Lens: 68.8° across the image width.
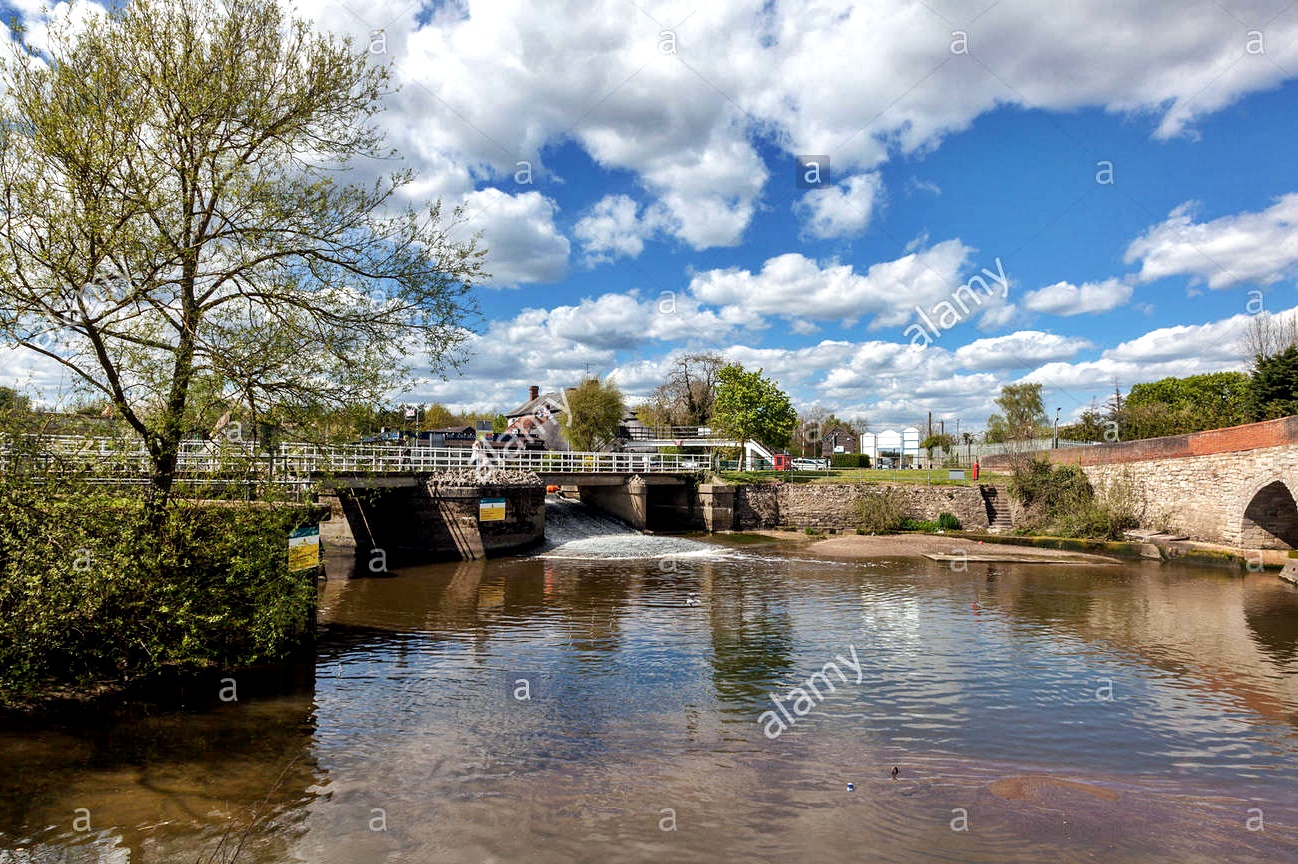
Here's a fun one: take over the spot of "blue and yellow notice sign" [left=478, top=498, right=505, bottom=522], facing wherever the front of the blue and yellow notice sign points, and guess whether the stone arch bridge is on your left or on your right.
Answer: on your left

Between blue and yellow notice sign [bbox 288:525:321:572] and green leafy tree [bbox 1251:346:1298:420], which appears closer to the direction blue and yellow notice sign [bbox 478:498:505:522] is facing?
the blue and yellow notice sign

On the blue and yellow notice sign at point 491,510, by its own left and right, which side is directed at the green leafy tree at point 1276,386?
left

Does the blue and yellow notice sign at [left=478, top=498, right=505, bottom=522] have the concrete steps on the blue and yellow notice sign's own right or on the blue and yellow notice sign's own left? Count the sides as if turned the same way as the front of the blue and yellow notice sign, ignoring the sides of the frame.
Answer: on the blue and yellow notice sign's own left

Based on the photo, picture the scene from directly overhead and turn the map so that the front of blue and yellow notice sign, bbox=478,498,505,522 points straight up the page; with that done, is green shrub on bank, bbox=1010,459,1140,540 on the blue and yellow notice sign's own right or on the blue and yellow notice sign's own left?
on the blue and yellow notice sign's own left

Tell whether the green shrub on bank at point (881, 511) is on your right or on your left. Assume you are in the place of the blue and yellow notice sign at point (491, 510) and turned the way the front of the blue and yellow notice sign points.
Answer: on your left

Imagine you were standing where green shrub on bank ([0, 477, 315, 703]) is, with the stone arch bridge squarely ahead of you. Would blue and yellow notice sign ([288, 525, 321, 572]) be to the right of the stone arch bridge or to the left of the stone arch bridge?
left

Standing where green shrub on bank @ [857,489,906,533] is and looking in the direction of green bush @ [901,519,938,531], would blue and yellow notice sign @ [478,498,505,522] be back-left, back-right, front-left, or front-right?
back-right

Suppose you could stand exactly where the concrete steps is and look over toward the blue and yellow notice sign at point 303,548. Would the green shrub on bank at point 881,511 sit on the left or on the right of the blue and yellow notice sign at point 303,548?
right

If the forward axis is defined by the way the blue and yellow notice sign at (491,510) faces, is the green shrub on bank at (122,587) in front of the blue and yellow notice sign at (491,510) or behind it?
in front

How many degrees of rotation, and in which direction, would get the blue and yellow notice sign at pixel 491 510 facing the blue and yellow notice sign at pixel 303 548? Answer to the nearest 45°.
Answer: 0° — it already faces it

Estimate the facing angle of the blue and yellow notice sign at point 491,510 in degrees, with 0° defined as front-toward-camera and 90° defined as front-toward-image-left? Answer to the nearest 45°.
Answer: approximately 0°

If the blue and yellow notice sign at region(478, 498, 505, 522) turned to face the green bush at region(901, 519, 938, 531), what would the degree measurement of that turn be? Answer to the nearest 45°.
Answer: approximately 90° to its left
